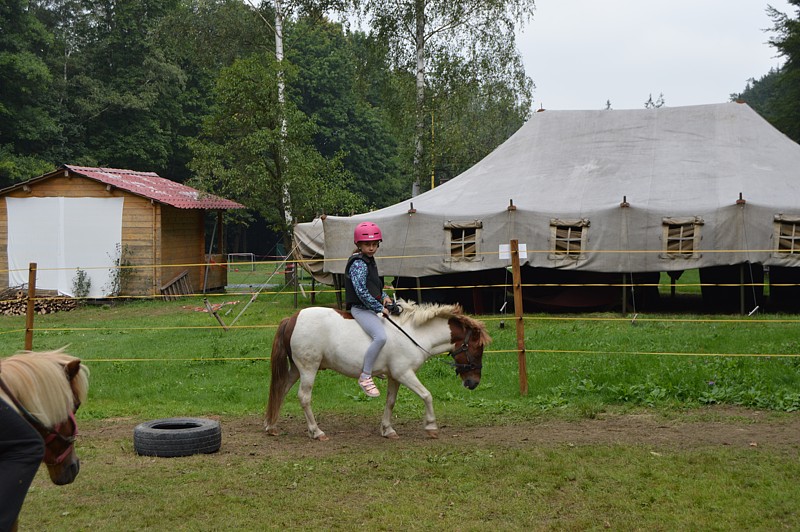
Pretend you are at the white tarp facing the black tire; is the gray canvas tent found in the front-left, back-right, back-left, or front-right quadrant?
front-left

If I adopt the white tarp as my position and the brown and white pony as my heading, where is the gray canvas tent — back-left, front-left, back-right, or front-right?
front-left

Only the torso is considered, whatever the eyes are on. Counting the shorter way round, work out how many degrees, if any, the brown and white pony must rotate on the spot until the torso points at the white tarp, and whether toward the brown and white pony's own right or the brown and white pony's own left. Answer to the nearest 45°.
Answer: approximately 135° to the brown and white pony's own left

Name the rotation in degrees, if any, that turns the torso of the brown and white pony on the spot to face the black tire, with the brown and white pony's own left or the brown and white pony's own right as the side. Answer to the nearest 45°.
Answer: approximately 180°

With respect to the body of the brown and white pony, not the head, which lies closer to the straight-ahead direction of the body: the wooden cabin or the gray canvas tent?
the gray canvas tent

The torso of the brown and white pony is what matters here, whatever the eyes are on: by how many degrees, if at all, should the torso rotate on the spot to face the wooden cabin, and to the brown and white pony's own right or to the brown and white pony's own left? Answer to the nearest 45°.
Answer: approximately 135° to the brown and white pony's own left

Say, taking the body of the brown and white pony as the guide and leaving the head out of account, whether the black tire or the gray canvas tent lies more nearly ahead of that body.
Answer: the gray canvas tent

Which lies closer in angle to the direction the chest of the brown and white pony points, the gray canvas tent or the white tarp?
the gray canvas tent

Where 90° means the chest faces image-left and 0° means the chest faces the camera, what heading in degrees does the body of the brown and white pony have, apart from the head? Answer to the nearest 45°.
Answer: approximately 270°

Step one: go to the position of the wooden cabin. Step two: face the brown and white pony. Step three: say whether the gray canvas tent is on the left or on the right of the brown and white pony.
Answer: left

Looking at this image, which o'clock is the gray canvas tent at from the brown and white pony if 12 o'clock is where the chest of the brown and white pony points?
The gray canvas tent is roughly at 10 o'clock from the brown and white pony.
